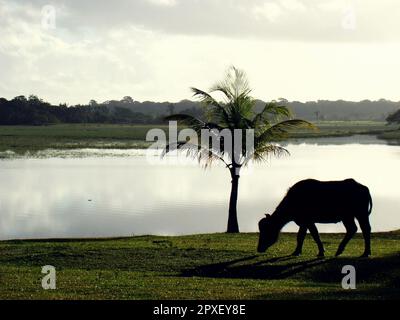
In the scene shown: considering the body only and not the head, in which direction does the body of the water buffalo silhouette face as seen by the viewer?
to the viewer's left

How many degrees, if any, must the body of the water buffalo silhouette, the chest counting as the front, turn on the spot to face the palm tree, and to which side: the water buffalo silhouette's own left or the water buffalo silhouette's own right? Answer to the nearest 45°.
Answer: approximately 45° to the water buffalo silhouette's own right
